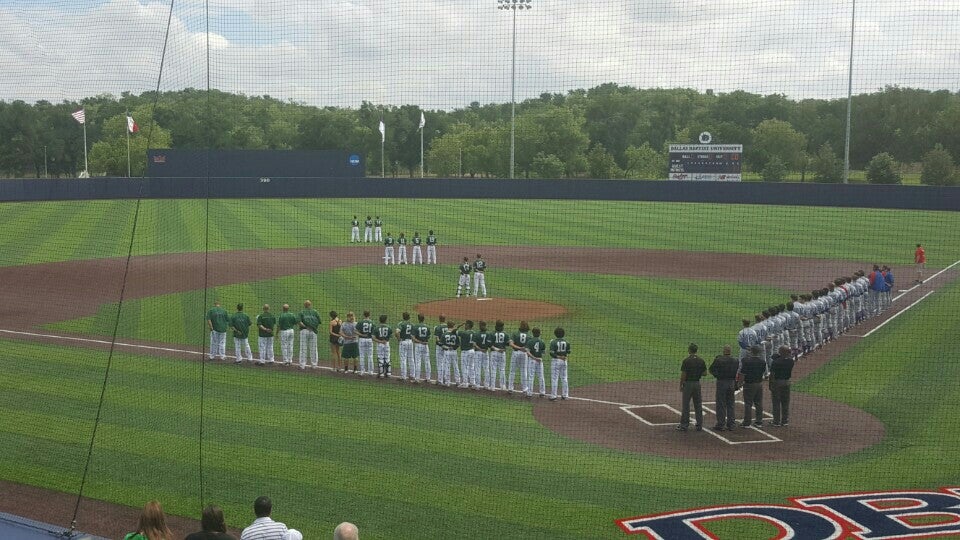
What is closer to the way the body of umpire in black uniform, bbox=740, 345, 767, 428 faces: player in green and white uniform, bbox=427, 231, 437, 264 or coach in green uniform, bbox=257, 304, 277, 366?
the player in green and white uniform

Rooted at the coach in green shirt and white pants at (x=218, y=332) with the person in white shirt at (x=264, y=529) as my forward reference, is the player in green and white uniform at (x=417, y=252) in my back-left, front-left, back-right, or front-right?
back-left

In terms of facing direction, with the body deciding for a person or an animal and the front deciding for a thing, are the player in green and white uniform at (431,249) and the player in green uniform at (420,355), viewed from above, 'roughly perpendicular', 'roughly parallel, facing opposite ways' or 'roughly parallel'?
roughly parallel

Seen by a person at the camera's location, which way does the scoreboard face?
facing the viewer

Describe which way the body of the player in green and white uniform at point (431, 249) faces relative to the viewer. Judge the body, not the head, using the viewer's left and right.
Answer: facing away from the viewer

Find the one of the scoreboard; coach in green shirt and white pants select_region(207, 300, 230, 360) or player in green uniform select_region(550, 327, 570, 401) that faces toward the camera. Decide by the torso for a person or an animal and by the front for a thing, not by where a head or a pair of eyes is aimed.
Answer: the scoreboard

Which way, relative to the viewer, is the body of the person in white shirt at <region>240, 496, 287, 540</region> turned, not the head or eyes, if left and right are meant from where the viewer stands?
facing away from the viewer

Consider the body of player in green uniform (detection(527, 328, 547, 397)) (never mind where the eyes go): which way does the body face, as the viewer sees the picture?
away from the camera

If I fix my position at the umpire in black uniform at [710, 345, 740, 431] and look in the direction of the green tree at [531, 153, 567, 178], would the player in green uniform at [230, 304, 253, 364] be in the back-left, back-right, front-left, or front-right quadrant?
front-left

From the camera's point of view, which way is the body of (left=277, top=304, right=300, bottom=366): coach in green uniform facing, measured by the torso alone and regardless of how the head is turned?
away from the camera

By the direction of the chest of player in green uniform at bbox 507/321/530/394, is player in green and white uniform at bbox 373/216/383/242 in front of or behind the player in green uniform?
in front

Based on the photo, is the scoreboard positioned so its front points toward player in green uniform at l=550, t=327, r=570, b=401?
yes

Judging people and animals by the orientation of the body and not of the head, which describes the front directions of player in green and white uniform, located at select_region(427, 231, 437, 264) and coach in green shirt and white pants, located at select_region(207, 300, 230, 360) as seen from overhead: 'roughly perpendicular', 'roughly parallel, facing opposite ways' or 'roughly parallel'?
roughly parallel

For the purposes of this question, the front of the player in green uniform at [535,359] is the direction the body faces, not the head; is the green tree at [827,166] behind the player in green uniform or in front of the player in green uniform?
in front

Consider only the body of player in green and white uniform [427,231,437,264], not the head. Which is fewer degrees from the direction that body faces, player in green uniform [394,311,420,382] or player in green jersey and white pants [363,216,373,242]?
the player in green jersey and white pants

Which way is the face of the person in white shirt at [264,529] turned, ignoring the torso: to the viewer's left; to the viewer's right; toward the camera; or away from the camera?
away from the camera

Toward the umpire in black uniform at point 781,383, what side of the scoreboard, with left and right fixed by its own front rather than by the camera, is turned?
front

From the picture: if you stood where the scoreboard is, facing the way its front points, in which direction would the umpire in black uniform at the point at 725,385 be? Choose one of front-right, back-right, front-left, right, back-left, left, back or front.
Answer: front
